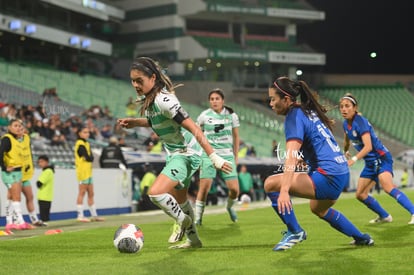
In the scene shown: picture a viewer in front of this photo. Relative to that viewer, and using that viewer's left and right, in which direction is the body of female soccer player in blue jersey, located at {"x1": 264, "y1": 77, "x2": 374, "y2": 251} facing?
facing to the left of the viewer

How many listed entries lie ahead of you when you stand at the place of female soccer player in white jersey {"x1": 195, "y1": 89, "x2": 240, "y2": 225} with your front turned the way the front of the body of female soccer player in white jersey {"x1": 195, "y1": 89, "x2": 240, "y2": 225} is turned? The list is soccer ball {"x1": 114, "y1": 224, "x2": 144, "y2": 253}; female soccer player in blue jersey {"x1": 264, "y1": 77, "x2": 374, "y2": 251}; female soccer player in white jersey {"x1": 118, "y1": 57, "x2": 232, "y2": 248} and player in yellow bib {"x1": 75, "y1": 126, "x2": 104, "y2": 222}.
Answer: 3

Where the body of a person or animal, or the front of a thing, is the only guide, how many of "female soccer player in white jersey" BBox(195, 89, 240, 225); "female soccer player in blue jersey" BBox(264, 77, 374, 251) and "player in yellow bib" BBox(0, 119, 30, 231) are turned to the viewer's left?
1

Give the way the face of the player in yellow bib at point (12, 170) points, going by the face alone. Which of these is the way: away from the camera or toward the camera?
toward the camera

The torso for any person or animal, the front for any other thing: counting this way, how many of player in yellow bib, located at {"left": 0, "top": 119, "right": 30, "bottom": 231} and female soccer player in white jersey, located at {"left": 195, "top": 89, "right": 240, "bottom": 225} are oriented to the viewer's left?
0

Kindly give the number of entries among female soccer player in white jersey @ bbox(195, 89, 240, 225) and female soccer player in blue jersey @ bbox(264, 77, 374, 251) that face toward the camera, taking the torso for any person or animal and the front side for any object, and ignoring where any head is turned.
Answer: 1

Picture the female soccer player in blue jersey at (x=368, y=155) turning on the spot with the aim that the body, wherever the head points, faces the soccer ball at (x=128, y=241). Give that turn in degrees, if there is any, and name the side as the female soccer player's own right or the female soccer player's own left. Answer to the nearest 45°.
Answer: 0° — they already face it

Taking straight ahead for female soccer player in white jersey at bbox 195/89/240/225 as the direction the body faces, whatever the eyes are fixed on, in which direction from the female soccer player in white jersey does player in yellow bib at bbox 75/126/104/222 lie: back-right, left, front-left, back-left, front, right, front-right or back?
back-right

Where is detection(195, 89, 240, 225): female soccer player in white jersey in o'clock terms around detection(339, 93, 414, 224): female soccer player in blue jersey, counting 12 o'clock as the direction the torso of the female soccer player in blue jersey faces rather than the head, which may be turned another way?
The female soccer player in white jersey is roughly at 2 o'clock from the female soccer player in blue jersey.

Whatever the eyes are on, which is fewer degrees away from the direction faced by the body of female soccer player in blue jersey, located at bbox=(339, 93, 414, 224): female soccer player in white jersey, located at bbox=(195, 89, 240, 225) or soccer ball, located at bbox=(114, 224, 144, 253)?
the soccer ball

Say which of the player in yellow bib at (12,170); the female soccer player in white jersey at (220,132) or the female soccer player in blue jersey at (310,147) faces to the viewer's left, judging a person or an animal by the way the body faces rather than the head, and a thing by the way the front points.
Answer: the female soccer player in blue jersey

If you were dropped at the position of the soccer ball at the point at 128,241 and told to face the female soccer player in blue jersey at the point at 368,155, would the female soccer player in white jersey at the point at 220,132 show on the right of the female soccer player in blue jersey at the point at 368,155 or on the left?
left

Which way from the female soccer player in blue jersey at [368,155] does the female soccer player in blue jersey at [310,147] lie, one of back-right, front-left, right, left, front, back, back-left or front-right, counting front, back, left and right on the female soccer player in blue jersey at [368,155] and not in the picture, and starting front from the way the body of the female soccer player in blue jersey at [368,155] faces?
front-left

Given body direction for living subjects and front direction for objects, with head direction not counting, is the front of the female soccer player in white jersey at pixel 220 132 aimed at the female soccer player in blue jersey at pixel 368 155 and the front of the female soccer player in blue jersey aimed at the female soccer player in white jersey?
no

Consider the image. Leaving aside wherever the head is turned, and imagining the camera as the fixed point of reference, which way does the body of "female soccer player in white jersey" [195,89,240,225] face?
toward the camera

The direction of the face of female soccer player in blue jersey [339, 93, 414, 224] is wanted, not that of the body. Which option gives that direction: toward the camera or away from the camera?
toward the camera

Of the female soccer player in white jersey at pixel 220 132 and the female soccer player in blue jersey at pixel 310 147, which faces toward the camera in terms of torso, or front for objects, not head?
the female soccer player in white jersey

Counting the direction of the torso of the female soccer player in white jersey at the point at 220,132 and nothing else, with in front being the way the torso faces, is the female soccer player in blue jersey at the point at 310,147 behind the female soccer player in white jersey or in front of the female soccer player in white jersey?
in front
